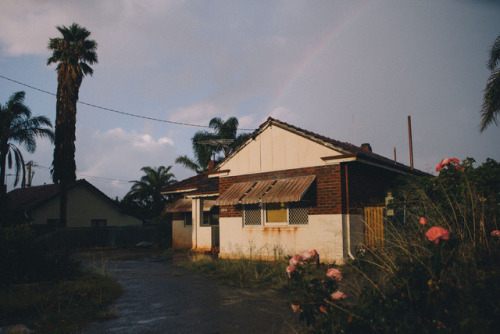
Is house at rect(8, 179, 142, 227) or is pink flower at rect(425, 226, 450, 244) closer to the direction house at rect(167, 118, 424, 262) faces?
the pink flower

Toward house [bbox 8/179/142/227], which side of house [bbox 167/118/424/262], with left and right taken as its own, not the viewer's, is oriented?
right

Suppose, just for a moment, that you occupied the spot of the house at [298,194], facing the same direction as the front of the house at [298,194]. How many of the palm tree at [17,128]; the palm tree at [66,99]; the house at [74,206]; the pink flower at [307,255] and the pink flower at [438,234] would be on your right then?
3

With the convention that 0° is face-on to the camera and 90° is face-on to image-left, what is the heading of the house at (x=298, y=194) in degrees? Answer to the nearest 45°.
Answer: approximately 45°
